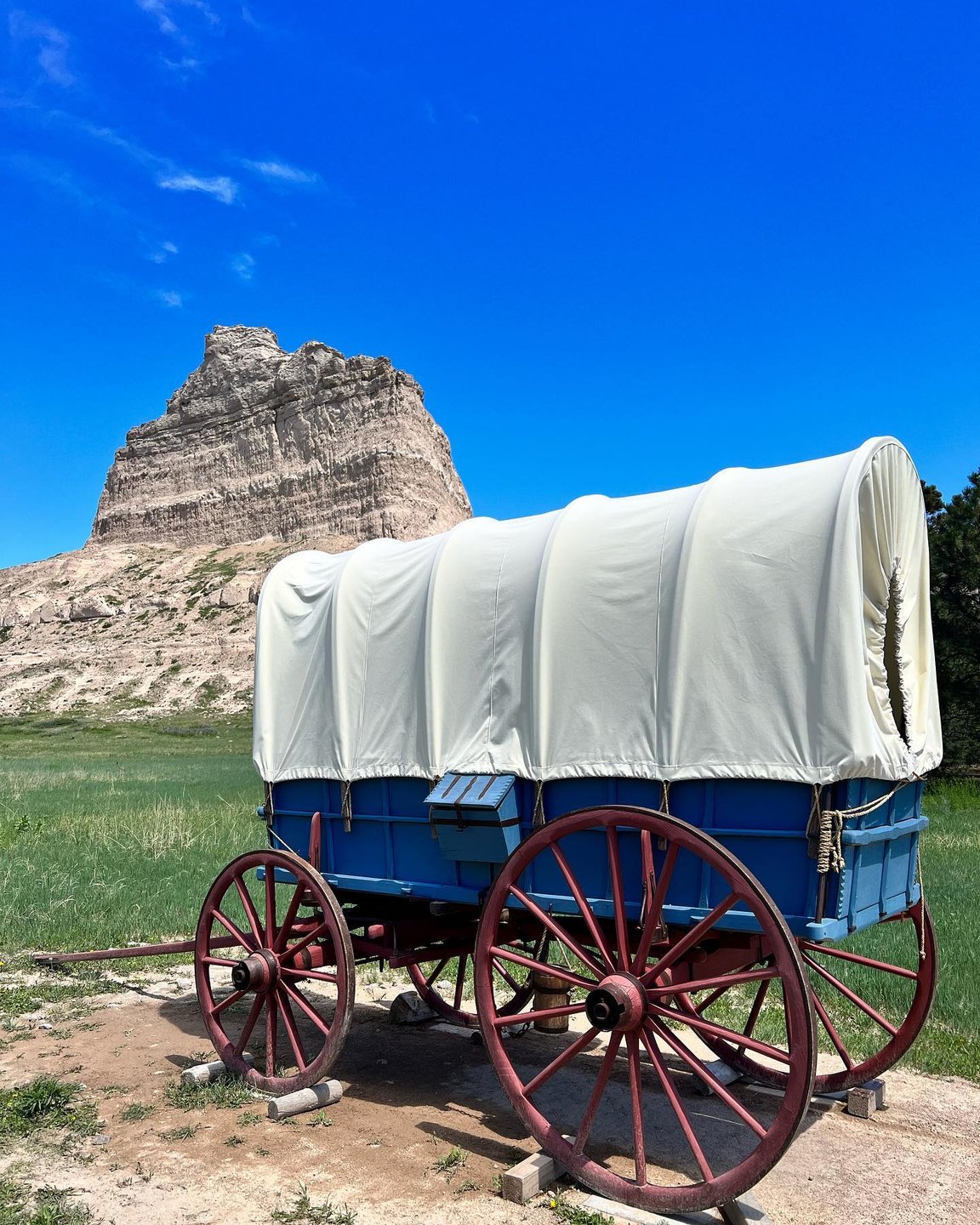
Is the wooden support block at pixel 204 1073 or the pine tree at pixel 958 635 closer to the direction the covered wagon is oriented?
the wooden support block

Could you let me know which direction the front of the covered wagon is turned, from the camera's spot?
facing away from the viewer and to the left of the viewer

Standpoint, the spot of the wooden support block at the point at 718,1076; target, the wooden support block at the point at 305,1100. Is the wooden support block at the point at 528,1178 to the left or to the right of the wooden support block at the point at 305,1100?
left
